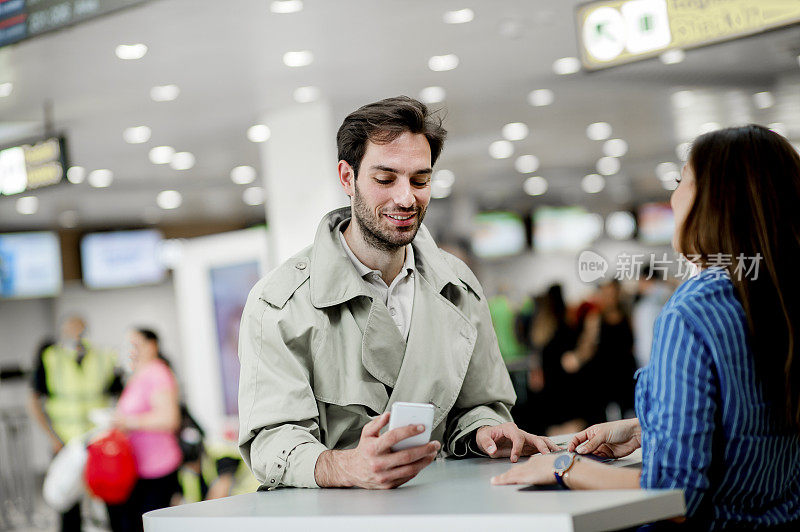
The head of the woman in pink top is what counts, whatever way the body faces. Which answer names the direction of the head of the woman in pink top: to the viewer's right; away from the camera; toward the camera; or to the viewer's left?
to the viewer's left

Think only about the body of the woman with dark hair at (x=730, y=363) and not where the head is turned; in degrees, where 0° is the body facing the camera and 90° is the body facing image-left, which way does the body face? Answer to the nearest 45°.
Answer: approximately 135°

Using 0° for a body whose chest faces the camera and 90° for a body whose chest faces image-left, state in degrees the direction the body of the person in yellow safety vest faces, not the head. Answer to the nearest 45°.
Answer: approximately 0°

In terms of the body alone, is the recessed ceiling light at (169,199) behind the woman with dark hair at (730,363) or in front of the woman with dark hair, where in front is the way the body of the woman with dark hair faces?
in front

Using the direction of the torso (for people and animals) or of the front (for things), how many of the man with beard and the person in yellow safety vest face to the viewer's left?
0

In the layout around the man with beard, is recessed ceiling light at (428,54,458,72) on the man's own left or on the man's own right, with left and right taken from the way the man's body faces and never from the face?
on the man's own left

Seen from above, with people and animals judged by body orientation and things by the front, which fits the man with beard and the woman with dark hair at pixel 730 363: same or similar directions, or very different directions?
very different directions
